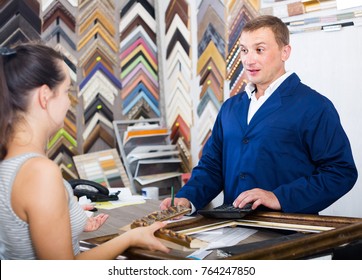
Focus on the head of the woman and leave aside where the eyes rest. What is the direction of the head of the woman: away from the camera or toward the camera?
away from the camera

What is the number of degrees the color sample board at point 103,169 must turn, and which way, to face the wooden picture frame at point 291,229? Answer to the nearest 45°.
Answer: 0° — it already faces it

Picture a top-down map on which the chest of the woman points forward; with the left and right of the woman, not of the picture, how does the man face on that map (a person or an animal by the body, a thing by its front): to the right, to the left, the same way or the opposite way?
the opposite way

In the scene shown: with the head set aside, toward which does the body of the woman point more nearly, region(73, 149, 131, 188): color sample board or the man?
the man

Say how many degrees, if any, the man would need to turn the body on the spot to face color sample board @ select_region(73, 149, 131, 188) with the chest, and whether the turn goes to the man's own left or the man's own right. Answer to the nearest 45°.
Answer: approximately 90° to the man's own right

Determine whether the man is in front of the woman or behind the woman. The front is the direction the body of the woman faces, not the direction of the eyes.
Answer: in front

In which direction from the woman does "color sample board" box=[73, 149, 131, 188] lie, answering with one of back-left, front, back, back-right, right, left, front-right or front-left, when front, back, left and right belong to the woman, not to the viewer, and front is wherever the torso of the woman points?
front-left

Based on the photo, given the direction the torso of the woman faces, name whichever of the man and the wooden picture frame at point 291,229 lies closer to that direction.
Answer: the man

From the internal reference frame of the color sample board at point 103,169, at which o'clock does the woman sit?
The woman is roughly at 12 o'clock from the color sample board.

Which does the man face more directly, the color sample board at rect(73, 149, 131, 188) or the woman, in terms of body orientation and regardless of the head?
the woman

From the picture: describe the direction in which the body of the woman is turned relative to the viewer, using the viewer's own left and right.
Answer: facing away from the viewer and to the right of the viewer

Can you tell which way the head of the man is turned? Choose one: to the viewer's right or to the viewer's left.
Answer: to the viewer's left

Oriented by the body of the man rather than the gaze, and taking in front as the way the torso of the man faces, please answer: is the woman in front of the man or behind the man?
in front

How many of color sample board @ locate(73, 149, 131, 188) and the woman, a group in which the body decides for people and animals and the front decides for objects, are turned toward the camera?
1
